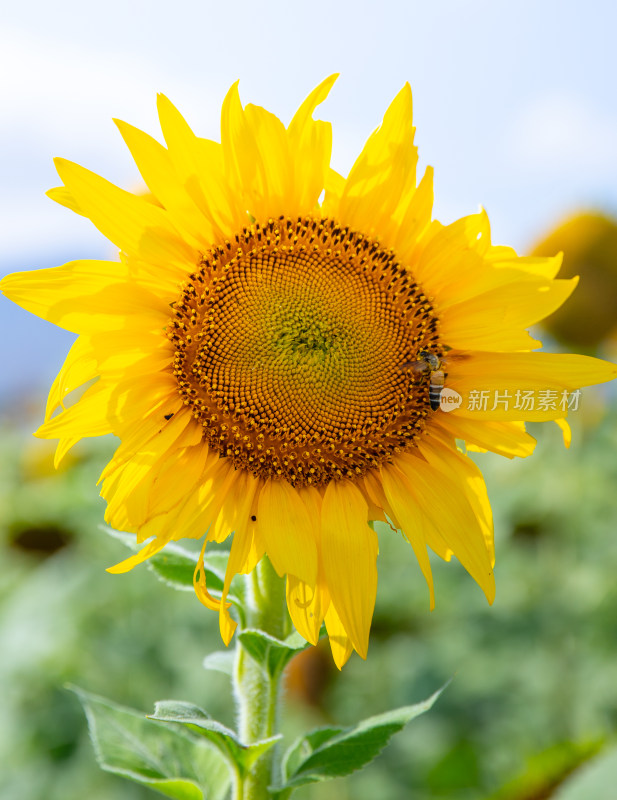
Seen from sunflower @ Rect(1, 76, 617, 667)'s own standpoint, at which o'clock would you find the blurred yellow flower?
The blurred yellow flower is roughly at 7 o'clock from the sunflower.

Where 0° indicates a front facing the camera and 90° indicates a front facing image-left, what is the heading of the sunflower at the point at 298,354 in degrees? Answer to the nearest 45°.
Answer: approximately 0°
